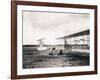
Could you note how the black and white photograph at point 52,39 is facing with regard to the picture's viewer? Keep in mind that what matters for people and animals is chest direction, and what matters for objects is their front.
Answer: facing the viewer and to the right of the viewer
